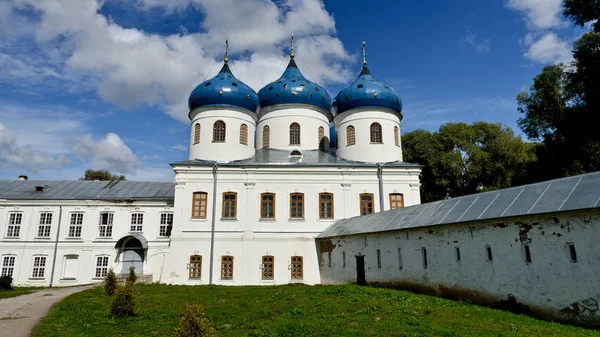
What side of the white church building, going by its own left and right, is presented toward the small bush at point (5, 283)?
right

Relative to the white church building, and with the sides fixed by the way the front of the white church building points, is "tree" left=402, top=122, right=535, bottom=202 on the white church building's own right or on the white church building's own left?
on the white church building's own left

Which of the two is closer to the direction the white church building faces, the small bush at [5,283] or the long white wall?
the long white wall

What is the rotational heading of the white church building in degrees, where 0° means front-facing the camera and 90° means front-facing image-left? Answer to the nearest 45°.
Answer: approximately 0°

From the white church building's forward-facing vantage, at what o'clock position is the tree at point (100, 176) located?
The tree is roughly at 5 o'clock from the white church building.

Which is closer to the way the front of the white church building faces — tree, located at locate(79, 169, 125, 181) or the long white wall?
the long white wall

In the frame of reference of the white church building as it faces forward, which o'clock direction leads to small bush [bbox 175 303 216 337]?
The small bush is roughly at 12 o'clock from the white church building.

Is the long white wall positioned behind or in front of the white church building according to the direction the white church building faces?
in front

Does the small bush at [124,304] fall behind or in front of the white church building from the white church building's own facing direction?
in front
